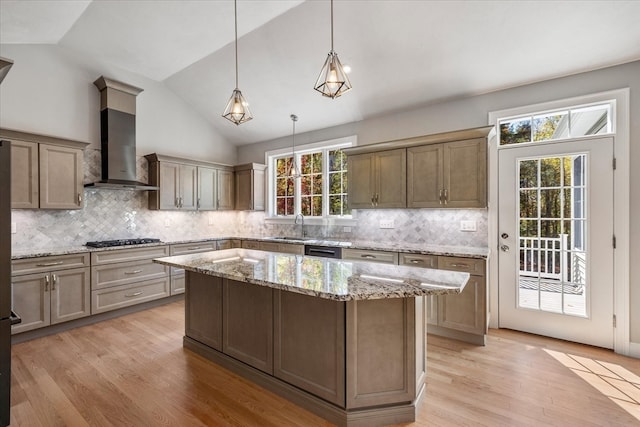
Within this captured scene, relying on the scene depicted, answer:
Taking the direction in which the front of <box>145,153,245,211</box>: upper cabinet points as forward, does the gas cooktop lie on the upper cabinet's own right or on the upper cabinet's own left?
on the upper cabinet's own right

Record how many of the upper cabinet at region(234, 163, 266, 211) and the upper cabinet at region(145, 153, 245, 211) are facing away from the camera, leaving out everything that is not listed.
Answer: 0

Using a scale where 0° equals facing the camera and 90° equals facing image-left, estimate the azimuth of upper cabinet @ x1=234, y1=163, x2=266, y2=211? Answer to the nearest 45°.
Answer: approximately 45°

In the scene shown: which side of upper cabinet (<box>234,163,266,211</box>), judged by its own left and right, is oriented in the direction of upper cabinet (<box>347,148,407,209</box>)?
left

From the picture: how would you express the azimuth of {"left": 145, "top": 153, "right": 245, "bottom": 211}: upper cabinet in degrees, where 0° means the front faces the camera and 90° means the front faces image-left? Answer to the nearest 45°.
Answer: approximately 315°

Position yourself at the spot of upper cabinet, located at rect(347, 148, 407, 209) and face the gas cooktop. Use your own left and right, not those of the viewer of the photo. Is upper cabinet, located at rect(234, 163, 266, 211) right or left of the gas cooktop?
right

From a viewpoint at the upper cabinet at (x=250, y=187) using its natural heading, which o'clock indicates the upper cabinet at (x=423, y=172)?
the upper cabinet at (x=423, y=172) is roughly at 9 o'clock from the upper cabinet at (x=250, y=187).
